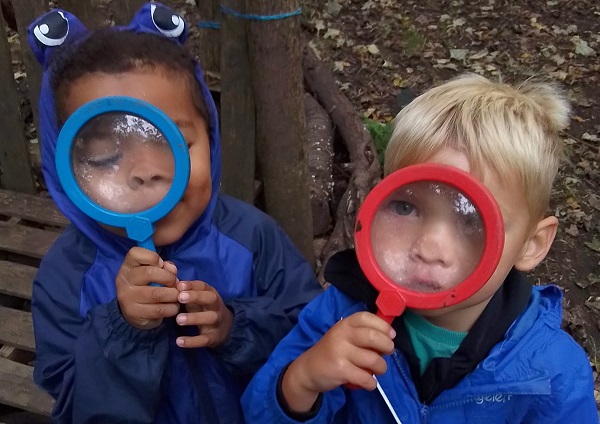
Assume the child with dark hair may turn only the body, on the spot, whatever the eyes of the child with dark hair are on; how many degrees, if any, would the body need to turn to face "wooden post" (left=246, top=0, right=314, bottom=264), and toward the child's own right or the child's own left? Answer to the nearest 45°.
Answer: approximately 135° to the child's own left

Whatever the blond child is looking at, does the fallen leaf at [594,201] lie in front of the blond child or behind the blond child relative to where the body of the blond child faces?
behind

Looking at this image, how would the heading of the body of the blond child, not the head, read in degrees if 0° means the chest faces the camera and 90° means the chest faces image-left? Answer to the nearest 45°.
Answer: approximately 45°

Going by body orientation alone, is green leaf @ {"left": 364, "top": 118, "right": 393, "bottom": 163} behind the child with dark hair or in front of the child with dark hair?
behind

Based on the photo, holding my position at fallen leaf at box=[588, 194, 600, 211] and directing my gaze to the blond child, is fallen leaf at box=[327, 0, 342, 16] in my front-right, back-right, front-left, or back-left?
back-right

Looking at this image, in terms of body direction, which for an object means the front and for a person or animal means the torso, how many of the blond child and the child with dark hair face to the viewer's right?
0

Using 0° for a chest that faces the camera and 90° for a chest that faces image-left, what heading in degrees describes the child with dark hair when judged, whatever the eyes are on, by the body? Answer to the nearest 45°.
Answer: approximately 0°

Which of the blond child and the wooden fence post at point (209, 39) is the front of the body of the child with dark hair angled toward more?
the blond child

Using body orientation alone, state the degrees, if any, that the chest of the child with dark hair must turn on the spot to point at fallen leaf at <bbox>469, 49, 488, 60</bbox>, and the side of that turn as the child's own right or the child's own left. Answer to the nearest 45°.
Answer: approximately 135° to the child's own left

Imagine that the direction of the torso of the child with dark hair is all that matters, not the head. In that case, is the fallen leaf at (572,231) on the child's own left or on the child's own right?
on the child's own left
